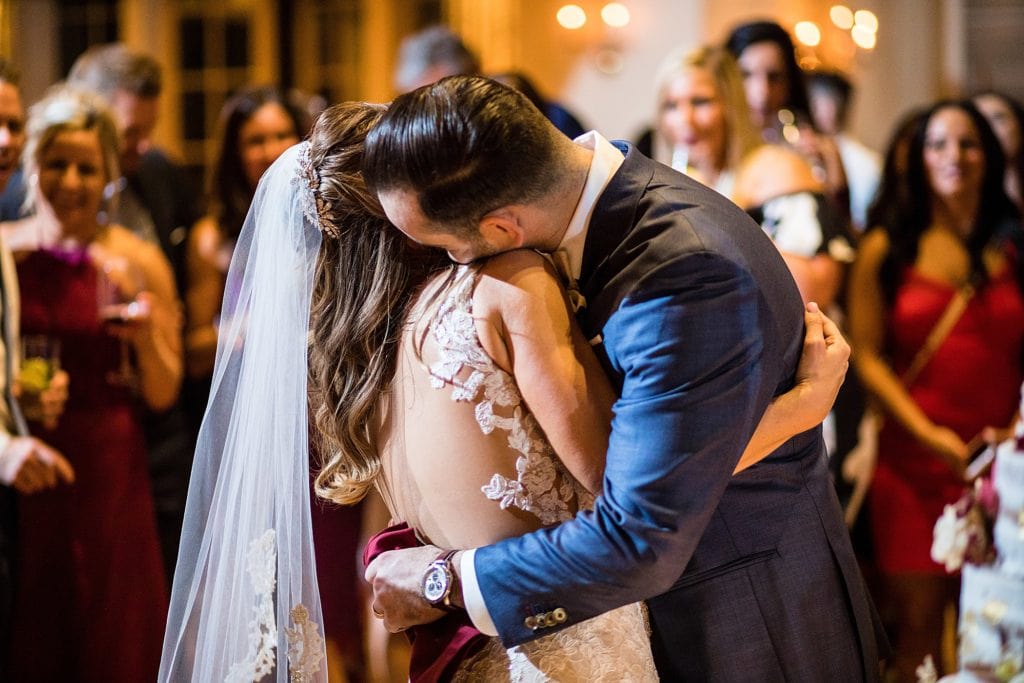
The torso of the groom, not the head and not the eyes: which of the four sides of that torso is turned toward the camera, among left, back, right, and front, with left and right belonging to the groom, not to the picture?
left

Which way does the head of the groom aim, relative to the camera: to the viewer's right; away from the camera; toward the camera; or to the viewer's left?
to the viewer's left

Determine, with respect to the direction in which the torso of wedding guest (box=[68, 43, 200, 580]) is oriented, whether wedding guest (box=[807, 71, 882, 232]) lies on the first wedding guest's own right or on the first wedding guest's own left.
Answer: on the first wedding guest's own left

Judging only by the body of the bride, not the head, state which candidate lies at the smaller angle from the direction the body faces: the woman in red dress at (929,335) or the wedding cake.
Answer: the woman in red dress

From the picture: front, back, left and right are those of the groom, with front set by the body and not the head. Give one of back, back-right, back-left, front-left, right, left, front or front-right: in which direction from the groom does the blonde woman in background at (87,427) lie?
front-right

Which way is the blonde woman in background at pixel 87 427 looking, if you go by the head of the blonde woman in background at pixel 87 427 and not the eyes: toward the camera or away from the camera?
toward the camera

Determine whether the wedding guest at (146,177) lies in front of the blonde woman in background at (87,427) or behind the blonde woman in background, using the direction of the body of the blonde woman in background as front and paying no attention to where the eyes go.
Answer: behind

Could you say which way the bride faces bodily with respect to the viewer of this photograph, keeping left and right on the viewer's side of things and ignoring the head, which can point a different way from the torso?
facing away from the viewer and to the right of the viewer

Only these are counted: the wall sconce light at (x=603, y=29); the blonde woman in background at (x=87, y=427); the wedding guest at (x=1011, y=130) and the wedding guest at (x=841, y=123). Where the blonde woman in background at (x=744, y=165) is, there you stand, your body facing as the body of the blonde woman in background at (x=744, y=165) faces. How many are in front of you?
1

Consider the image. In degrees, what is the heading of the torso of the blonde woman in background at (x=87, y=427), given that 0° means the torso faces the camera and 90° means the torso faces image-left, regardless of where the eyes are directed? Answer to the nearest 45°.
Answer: approximately 0°

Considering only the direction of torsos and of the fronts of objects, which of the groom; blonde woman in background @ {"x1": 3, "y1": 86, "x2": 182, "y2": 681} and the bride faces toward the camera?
the blonde woman in background

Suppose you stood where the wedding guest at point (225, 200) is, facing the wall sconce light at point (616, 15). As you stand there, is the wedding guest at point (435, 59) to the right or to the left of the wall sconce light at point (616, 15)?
right

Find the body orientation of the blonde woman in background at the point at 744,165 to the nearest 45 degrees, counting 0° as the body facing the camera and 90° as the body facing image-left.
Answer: approximately 45°
